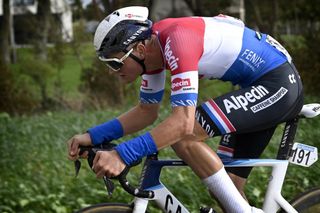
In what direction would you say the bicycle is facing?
to the viewer's left

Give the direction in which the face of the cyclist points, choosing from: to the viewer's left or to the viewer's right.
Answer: to the viewer's left
